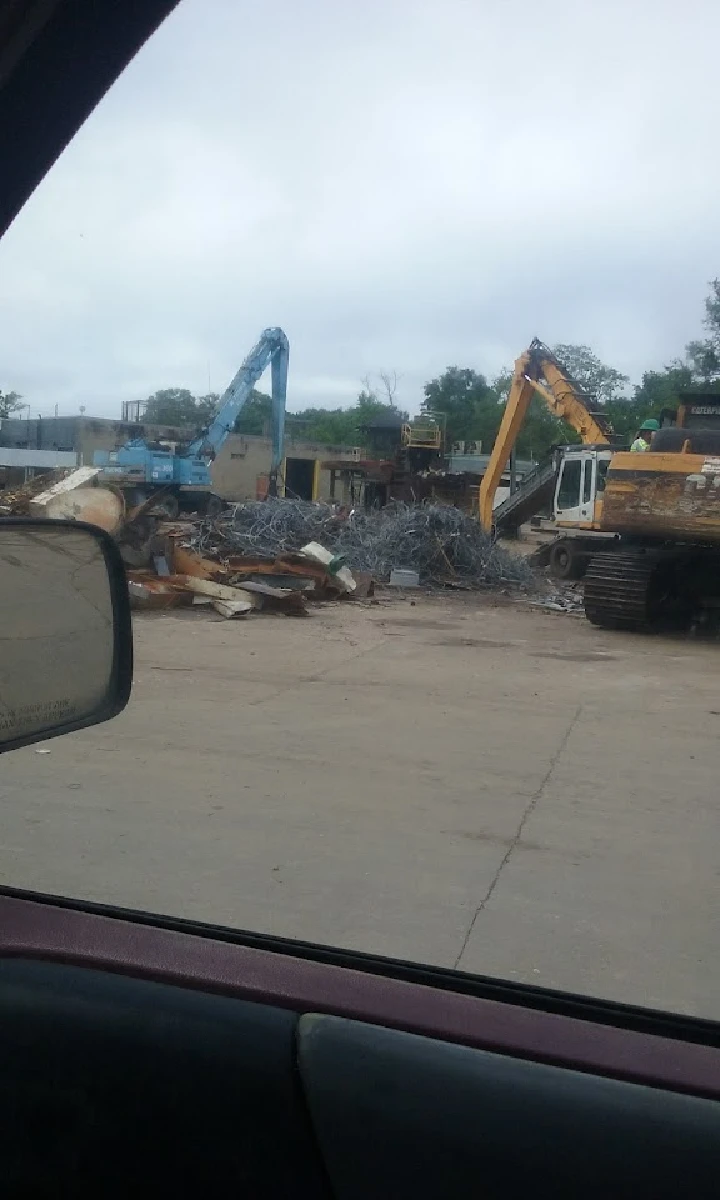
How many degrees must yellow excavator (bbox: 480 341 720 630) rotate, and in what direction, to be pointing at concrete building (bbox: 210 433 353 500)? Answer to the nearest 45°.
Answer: approximately 45° to its right

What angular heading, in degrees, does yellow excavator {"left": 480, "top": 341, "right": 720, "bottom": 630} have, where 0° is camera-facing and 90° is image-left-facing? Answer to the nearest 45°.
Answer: approximately 90°

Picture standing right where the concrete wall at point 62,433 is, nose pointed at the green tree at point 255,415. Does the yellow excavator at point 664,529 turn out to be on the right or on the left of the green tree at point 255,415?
right

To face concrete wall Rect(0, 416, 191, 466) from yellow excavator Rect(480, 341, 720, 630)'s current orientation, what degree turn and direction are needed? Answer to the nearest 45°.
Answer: approximately 45° to its right
